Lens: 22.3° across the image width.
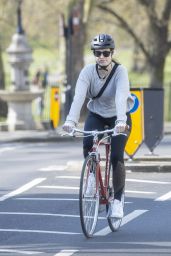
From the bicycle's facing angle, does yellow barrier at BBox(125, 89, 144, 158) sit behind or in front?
behind

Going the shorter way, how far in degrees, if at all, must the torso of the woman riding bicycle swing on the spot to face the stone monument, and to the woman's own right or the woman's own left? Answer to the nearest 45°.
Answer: approximately 180°

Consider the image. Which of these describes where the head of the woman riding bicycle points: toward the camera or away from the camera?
toward the camera

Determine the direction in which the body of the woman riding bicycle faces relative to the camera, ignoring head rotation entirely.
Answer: toward the camera

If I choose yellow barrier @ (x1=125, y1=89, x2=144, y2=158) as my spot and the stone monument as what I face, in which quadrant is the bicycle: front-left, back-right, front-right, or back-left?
back-left

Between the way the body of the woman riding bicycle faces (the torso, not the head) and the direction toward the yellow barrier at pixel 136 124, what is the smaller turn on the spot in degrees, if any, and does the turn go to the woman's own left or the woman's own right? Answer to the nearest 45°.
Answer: approximately 180°

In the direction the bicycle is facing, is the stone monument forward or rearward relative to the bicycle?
rearward

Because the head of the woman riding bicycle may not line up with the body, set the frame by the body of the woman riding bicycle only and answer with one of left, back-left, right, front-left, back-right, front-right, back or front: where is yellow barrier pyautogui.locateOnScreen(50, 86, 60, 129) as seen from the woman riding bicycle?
back

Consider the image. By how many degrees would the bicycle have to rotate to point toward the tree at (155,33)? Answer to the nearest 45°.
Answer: approximately 180°

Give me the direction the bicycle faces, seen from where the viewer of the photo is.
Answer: facing the viewer

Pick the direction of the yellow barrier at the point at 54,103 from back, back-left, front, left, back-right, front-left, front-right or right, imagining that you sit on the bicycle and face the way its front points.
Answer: back
